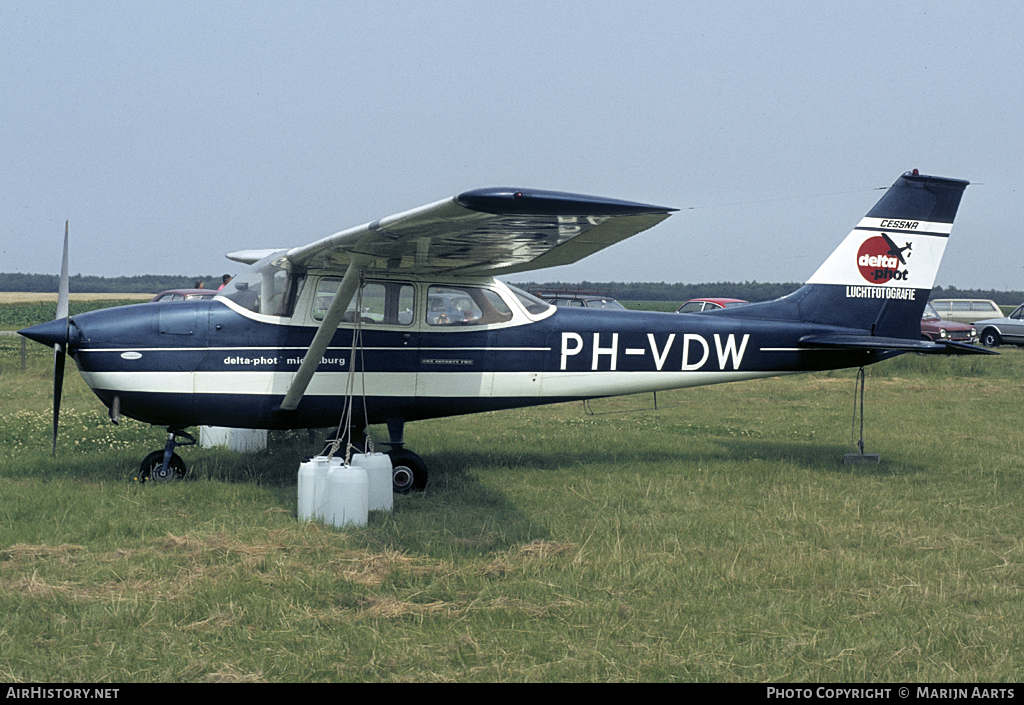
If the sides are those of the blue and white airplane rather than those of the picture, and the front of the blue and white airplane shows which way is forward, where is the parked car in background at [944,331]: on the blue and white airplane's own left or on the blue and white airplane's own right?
on the blue and white airplane's own right

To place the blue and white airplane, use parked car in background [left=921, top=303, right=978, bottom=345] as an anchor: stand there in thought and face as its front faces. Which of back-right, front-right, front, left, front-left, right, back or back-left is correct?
front-right

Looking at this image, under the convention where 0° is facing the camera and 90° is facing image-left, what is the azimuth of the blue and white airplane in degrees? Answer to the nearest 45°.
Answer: approximately 90°

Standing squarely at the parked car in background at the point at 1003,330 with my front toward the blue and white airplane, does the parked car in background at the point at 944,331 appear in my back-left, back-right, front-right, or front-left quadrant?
front-right

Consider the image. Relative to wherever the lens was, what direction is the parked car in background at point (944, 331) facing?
facing the viewer and to the right of the viewer

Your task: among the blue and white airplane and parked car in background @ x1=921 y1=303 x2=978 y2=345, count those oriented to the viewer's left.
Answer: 1

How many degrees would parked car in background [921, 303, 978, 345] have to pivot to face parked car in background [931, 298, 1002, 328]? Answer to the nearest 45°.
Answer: approximately 135° to its left

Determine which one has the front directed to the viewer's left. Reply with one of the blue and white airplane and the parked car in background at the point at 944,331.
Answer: the blue and white airplane
